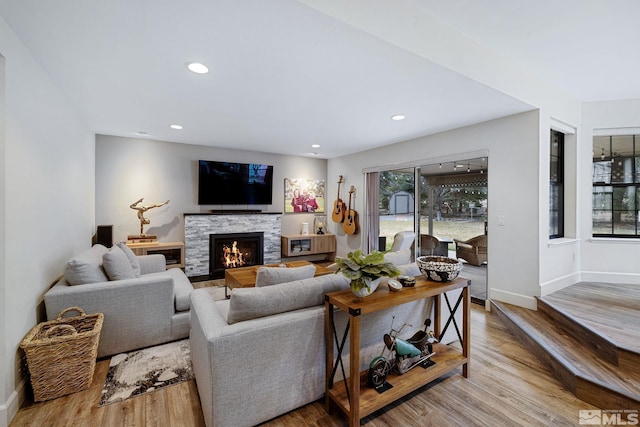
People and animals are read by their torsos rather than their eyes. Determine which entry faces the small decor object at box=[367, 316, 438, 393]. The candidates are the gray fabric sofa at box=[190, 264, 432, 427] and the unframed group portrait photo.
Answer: the unframed group portrait photo

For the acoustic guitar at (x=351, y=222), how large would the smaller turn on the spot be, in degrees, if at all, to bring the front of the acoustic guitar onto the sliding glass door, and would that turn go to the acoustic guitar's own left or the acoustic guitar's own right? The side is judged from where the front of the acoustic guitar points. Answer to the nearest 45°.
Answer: approximately 90° to the acoustic guitar's own left

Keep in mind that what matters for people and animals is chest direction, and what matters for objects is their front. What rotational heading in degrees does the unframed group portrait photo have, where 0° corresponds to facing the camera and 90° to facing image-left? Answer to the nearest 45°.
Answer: approximately 0°

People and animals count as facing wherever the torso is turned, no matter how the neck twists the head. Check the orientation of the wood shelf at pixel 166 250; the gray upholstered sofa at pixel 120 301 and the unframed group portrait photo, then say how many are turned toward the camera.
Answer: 2

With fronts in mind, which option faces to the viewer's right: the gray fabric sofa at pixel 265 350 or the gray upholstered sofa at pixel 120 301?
the gray upholstered sofa at pixel 120 301

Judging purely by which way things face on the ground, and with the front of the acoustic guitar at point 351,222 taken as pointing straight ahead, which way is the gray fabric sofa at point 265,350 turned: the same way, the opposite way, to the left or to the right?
to the right

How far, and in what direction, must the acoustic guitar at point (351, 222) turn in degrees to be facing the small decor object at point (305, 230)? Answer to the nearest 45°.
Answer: approximately 45° to its right

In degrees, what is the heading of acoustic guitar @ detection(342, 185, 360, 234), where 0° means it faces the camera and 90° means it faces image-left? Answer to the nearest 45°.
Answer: approximately 45°

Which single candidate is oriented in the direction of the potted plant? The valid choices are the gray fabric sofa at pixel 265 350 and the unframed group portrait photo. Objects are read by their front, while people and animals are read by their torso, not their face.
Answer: the unframed group portrait photo

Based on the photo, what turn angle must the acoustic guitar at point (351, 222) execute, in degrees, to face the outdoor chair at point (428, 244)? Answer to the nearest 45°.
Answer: approximately 90° to its left

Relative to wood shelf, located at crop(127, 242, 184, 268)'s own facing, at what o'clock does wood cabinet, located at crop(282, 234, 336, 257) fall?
wood cabinet, located at crop(282, 234, 336, 257) is roughly at 9 o'clock from wood shelf, located at crop(127, 242, 184, 268).

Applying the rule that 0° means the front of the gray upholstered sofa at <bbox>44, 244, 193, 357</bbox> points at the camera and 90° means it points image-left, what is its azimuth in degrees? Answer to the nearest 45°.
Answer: approximately 270°

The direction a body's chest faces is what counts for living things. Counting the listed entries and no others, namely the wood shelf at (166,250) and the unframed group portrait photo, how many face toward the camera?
2
